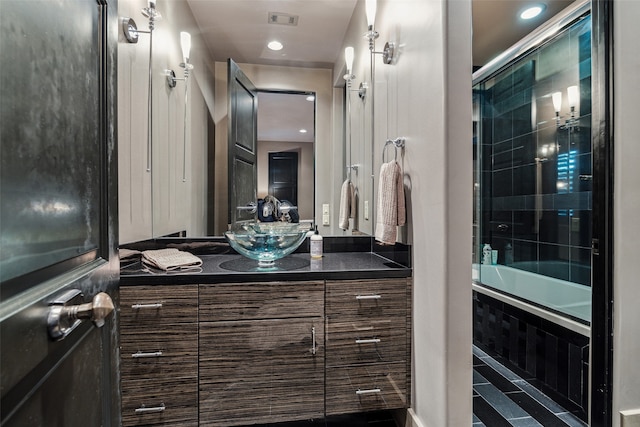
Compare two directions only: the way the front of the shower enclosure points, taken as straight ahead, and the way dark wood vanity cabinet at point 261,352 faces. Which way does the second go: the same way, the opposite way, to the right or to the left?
to the left

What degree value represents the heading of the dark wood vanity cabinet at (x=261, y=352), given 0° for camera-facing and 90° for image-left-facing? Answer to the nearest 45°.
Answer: approximately 0°

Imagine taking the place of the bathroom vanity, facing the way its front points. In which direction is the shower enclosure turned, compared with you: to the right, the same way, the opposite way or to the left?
to the right
